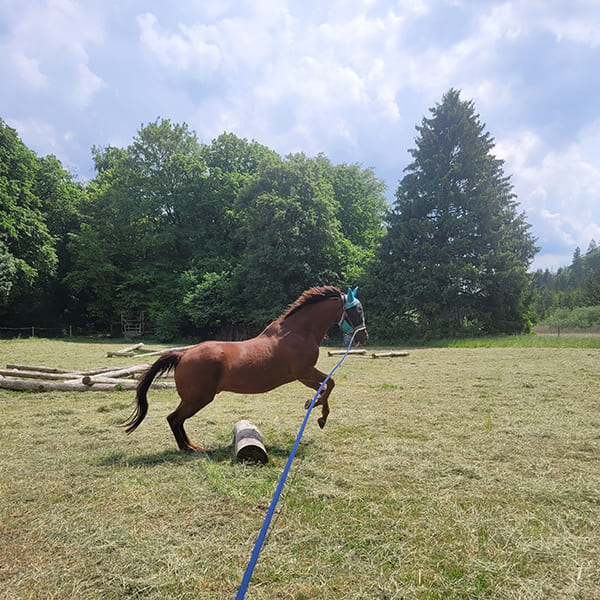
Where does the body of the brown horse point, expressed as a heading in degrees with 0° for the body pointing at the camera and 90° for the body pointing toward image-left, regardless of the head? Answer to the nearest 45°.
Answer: approximately 270°

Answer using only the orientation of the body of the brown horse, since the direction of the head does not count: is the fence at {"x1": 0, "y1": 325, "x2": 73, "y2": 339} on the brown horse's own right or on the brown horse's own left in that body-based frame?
on the brown horse's own left

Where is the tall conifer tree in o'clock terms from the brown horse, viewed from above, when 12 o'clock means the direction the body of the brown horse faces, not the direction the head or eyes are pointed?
The tall conifer tree is roughly at 10 o'clock from the brown horse.

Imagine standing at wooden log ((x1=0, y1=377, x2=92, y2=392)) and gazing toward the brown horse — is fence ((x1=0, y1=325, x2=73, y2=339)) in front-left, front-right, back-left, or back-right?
back-left

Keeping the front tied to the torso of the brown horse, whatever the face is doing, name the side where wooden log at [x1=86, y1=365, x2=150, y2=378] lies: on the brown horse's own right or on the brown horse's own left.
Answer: on the brown horse's own left
